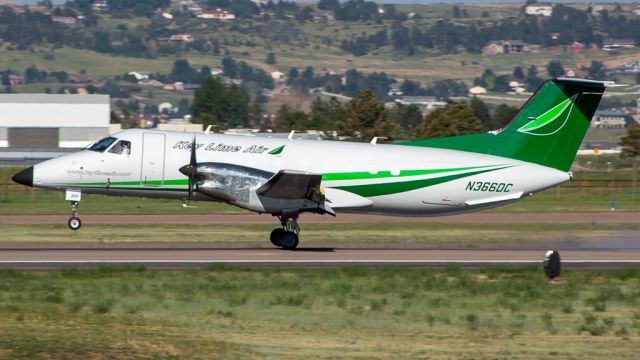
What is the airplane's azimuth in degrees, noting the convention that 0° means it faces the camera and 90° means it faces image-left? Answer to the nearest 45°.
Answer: approximately 90°
